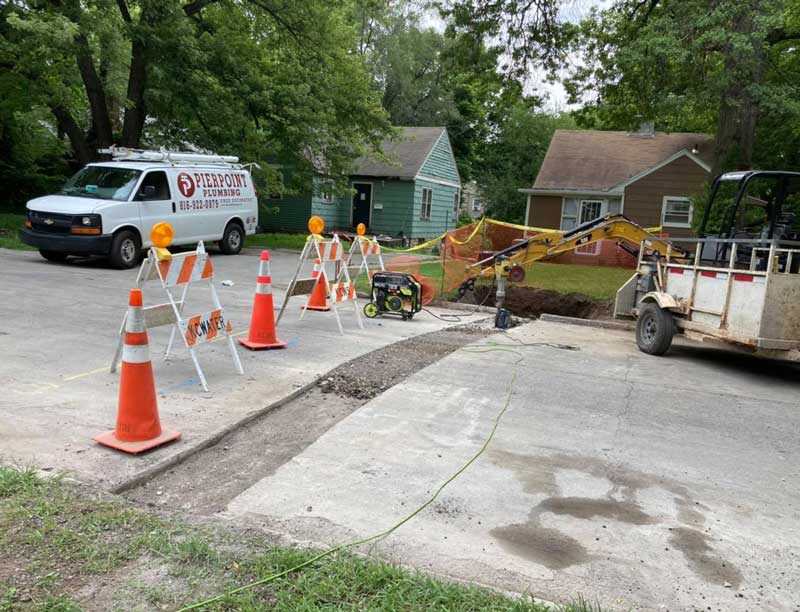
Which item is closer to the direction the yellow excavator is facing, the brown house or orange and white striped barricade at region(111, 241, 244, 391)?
the orange and white striped barricade

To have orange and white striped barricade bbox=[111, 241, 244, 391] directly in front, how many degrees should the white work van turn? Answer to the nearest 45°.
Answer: approximately 45° to its left

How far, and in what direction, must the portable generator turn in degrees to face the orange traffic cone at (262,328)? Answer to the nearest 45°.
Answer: approximately 45° to its right

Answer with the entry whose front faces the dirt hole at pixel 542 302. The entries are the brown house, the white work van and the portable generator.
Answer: the brown house

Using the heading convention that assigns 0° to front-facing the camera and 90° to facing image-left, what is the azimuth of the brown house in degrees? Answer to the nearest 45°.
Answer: approximately 0°

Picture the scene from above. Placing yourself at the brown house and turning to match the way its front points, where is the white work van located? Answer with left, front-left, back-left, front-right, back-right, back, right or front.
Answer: front-right

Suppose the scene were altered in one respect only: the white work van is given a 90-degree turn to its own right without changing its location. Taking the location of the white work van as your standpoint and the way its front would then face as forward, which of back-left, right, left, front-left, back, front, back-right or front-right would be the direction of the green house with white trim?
right

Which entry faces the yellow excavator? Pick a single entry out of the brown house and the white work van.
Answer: the brown house

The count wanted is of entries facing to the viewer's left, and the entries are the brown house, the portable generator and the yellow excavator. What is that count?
1

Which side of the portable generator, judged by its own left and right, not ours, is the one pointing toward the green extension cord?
front

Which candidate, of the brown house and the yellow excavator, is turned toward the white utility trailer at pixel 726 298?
the brown house

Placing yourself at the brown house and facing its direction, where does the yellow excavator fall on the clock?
The yellow excavator is roughly at 12 o'clock from the brown house.

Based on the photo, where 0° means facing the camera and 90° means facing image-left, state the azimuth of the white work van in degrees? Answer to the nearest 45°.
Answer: approximately 45°

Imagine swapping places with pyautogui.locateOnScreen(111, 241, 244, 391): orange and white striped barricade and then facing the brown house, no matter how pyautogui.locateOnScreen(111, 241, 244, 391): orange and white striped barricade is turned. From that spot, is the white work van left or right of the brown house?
left

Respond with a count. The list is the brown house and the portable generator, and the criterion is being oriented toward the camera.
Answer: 2
